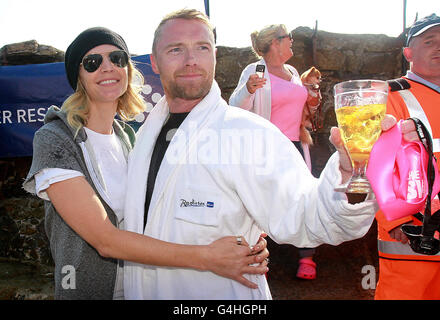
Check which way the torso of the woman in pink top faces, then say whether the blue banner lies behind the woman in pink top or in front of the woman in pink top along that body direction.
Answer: behind

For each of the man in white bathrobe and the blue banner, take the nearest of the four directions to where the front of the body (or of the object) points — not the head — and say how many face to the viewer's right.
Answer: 0

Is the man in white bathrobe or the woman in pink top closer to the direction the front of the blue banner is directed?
the man in white bathrobe

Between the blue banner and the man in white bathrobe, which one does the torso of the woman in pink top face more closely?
the man in white bathrobe

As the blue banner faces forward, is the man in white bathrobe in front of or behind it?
in front

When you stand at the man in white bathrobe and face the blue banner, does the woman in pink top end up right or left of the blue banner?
right

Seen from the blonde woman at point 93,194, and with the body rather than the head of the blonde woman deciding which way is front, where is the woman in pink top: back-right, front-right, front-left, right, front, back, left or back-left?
left

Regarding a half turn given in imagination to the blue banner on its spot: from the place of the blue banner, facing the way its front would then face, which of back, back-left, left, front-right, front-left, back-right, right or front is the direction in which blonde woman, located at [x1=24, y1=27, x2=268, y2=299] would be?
back

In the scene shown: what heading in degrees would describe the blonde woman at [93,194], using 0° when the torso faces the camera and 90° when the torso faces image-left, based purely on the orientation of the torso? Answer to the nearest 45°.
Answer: approximately 315°

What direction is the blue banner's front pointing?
toward the camera

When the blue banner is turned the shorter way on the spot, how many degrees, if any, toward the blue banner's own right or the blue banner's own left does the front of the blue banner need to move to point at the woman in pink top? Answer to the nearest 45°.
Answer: approximately 45° to the blue banner's own left

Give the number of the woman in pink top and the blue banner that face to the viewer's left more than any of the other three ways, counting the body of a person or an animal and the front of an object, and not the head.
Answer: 0

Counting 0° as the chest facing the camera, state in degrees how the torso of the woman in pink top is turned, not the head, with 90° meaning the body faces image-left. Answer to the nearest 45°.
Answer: approximately 315°

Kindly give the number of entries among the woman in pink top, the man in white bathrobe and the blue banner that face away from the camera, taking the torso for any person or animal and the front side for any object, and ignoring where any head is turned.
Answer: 0
